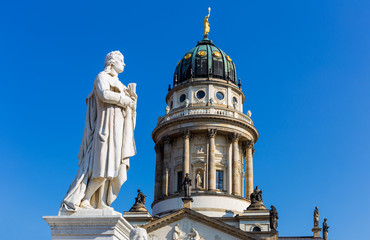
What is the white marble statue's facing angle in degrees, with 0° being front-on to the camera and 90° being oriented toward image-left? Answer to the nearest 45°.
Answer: approximately 270°
